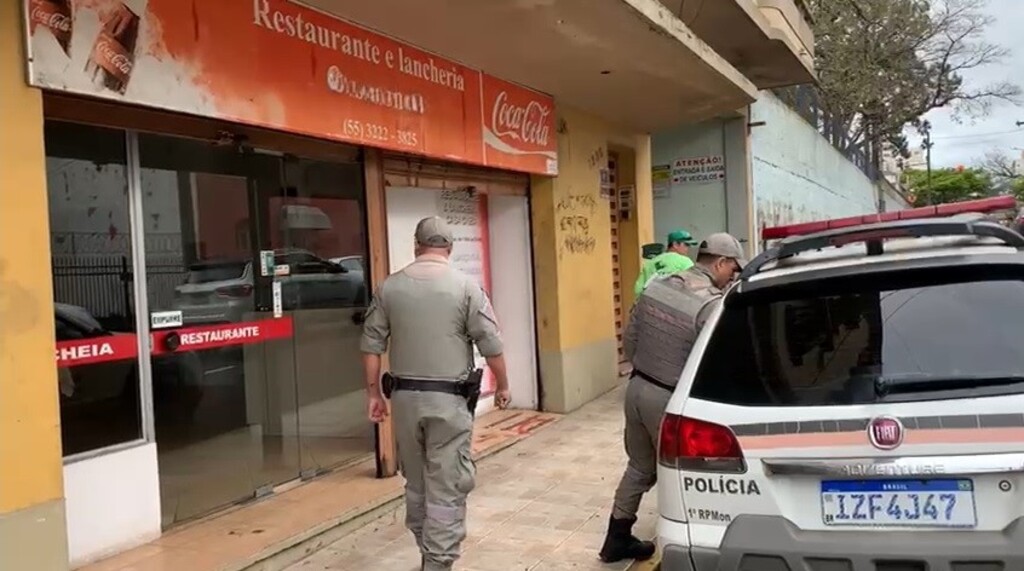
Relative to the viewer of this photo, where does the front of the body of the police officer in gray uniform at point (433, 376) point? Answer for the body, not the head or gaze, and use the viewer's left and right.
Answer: facing away from the viewer

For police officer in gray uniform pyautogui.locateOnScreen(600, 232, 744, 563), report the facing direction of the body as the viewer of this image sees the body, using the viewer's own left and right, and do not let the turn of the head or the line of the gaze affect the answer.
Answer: facing away from the viewer and to the right of the viewer

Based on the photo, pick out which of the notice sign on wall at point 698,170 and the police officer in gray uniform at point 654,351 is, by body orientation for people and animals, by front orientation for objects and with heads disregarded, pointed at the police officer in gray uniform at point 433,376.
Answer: the notice sign on wall

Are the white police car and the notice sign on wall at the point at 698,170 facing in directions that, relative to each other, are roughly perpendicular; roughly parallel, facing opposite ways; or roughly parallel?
roughly parallel, facing opposite ways

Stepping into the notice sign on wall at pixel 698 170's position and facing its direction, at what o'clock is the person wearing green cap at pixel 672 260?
The person wearing green cap is roughly at 12 o'clock from the notice sign on wall.

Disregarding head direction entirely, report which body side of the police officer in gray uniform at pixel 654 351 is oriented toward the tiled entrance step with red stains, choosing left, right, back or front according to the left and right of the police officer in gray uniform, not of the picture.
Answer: left

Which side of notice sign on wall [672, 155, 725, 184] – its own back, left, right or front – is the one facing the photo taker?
front

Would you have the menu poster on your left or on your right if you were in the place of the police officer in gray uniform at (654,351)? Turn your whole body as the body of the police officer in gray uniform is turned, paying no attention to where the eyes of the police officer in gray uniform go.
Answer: on your left

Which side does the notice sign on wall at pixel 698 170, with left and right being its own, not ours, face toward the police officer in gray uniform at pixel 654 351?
front

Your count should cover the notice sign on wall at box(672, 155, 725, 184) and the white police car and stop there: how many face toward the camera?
1

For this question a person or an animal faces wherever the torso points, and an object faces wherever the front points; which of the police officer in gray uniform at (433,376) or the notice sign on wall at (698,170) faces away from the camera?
the police officer in gray uniform

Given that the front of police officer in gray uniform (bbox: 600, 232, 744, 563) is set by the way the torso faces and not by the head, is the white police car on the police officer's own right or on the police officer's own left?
on the police officer's own right

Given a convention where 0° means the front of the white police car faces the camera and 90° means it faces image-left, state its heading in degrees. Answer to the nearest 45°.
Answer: approximately 180°

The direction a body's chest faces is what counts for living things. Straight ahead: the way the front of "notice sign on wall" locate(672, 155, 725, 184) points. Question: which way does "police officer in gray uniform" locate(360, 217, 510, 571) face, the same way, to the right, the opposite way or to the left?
the opposite way

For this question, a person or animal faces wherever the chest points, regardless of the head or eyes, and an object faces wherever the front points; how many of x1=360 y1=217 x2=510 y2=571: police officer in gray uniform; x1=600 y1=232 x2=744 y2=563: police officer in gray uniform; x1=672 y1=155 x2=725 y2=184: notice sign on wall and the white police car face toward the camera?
1

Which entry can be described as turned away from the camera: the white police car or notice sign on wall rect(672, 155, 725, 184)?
the white police car

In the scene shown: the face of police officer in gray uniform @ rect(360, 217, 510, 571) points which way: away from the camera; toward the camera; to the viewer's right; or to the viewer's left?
away from the camera
